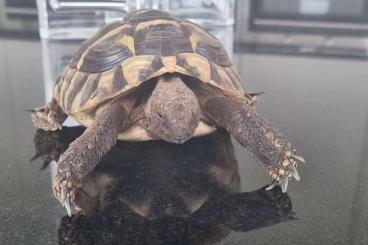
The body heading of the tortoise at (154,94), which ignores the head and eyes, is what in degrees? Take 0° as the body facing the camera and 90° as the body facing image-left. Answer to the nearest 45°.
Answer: approximately 0°

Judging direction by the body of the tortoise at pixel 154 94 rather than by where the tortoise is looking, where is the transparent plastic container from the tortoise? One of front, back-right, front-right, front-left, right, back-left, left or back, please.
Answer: back
